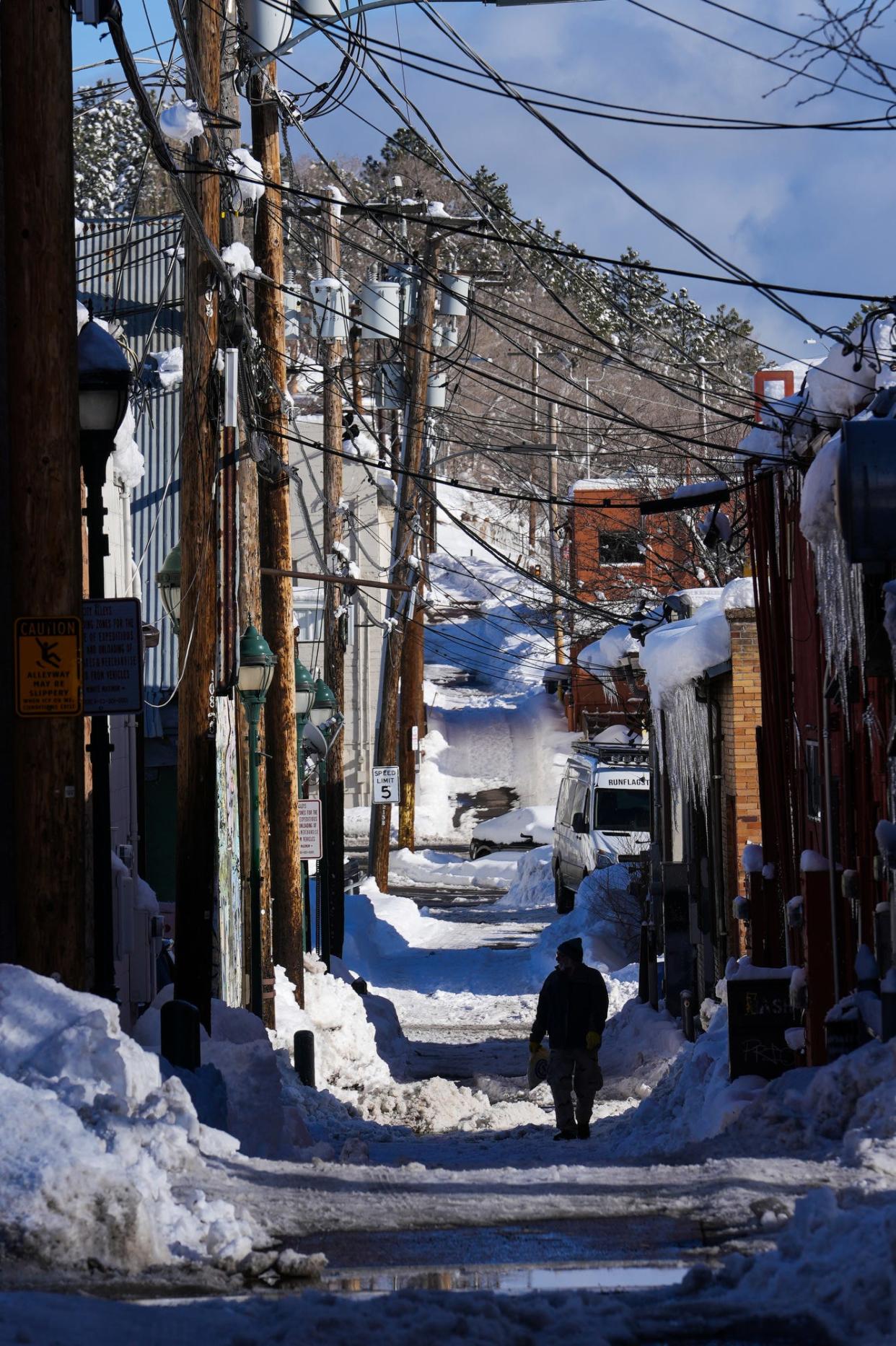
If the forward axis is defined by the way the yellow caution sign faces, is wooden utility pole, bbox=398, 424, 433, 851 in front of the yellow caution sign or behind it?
behind

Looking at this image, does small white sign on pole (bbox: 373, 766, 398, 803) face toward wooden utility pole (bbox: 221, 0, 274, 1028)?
yes

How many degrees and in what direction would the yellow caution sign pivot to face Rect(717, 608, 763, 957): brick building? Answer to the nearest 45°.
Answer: approximately 135° to its left

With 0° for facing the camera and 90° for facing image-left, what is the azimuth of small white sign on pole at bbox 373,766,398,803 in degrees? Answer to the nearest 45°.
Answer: approximately 0°

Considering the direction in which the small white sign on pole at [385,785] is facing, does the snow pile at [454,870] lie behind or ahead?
behind

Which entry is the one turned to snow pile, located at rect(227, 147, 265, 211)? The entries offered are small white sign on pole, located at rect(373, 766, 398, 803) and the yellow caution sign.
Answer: the small white sign on pole

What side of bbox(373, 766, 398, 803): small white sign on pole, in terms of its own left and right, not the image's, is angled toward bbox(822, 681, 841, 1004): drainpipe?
front

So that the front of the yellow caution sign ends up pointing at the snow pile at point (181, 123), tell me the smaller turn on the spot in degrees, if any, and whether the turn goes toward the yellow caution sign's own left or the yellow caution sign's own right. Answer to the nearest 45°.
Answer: approximately 180°

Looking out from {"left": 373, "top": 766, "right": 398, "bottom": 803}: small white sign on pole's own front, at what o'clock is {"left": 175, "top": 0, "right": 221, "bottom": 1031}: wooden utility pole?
The wooden utility pole is roughly at 12 o'clock from the small white sign on pole.

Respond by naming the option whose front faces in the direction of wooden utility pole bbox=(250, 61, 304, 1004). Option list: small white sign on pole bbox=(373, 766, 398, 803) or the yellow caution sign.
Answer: the small white sign on pole

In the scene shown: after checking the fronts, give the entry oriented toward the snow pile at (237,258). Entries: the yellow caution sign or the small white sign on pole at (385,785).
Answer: the small white sign on pole

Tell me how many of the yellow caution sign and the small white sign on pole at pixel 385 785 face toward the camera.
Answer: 2

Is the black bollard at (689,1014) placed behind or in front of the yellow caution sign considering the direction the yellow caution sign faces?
behind

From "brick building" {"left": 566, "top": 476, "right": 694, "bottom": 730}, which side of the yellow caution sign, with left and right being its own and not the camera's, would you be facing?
back
